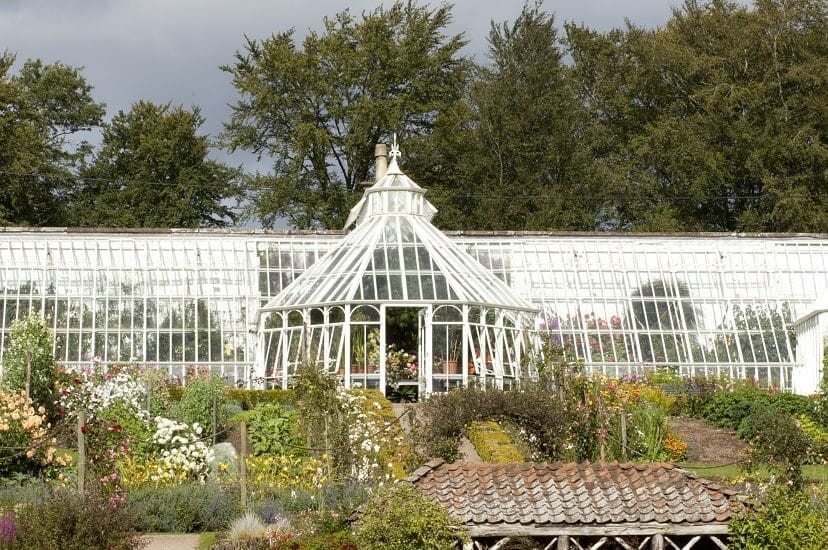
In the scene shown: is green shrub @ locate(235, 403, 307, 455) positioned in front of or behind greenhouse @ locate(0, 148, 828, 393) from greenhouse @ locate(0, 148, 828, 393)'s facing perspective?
in front

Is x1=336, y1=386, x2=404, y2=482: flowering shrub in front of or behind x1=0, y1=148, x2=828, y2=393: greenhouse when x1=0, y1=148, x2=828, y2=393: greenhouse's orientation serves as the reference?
in front

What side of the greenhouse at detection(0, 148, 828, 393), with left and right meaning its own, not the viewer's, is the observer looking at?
front

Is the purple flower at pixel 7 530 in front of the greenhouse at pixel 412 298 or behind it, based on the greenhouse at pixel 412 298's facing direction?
in front

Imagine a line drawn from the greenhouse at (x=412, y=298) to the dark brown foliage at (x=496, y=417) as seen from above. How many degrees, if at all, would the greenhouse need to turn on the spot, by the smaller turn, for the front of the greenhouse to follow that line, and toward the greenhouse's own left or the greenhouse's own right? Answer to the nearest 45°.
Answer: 0° — it already faces it

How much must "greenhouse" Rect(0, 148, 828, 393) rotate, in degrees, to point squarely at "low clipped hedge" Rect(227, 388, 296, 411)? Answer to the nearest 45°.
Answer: approximately 45° to its right
